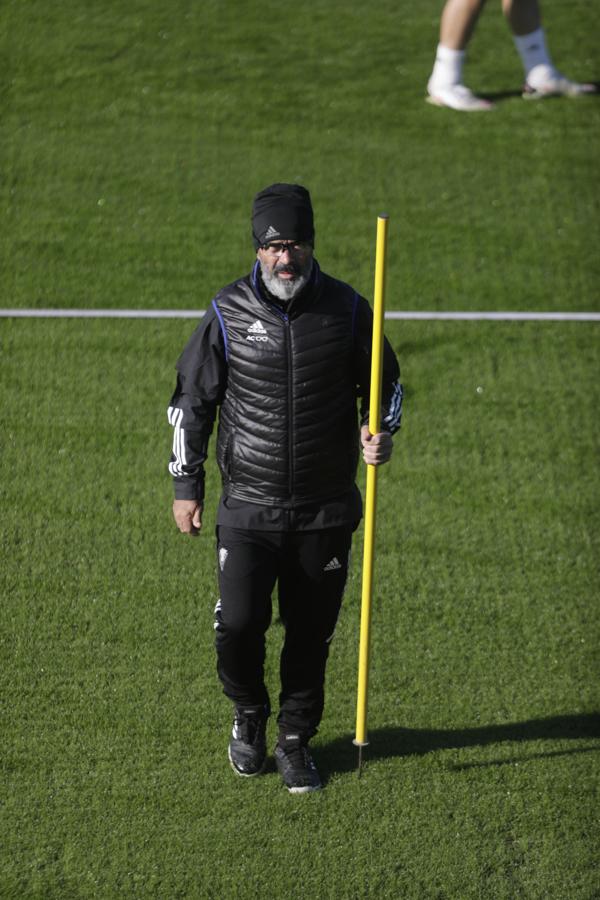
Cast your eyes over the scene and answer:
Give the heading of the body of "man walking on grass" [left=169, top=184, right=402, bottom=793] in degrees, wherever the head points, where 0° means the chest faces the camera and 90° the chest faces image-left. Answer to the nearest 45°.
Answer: approximately 0°
